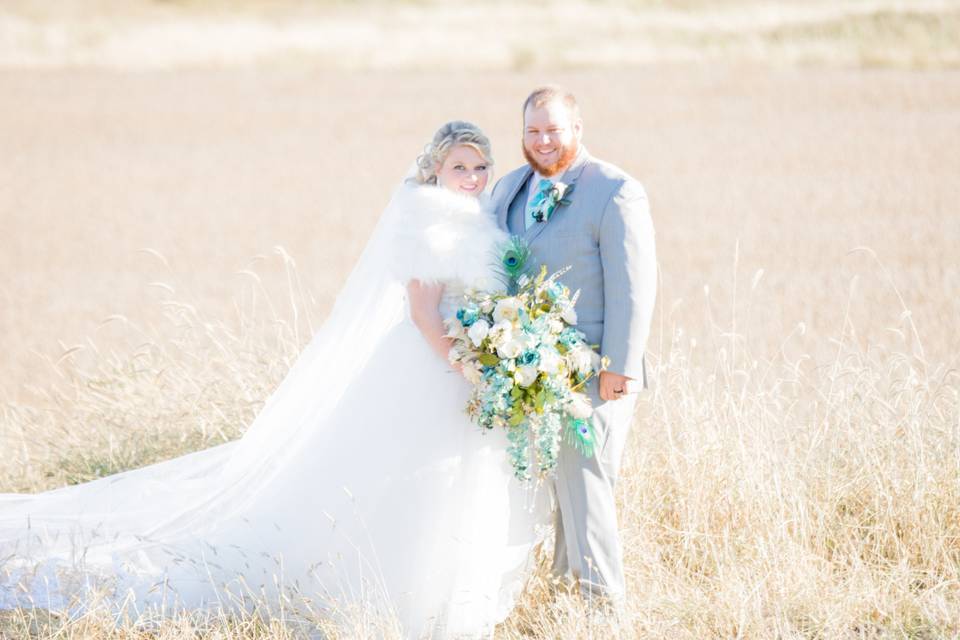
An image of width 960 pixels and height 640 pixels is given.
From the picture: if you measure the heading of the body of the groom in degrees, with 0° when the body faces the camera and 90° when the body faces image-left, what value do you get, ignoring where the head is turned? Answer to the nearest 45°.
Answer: approximately 45°
